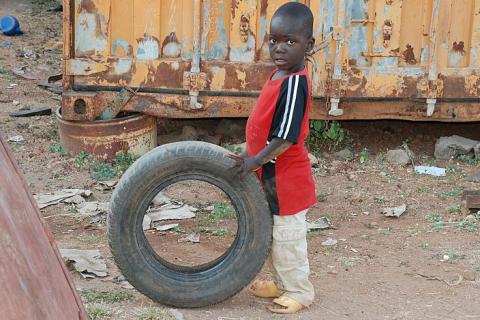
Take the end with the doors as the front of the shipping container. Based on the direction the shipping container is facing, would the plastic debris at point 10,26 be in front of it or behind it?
behind

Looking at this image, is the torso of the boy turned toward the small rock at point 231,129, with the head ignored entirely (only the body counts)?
no

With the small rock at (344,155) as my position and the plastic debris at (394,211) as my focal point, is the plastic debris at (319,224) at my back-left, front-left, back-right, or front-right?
front-right

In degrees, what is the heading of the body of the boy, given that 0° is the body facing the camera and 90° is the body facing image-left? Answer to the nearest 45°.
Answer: approximately 90°

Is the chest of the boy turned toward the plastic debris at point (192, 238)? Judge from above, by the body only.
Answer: no

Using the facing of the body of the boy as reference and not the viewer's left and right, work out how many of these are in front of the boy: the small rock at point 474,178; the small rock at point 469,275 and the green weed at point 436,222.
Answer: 0

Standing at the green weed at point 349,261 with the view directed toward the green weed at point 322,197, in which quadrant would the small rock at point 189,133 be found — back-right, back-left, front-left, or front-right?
front-left

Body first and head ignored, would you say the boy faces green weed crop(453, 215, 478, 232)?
no

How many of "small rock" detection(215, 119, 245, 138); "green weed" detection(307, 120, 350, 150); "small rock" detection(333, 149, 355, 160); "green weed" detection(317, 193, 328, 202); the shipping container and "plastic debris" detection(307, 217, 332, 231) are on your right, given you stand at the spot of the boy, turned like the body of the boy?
6

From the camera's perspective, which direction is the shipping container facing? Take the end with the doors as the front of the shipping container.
toward the camera

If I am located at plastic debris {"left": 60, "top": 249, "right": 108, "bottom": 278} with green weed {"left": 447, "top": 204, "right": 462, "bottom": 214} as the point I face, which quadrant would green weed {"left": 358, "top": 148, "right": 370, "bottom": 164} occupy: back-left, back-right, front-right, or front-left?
front-left
